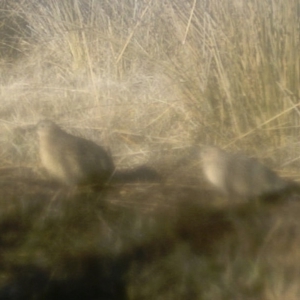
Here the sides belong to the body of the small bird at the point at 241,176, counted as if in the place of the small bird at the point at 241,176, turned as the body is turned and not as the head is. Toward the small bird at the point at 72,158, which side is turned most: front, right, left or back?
front

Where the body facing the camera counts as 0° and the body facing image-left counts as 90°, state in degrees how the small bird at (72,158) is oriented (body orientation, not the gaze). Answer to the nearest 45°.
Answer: approximately 90°

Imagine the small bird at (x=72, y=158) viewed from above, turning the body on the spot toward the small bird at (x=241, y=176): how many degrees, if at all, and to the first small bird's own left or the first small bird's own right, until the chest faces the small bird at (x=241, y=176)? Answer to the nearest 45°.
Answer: approximately 135° to the first small bird's own left

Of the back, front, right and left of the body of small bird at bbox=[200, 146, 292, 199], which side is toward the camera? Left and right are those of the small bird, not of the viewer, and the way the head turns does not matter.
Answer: left

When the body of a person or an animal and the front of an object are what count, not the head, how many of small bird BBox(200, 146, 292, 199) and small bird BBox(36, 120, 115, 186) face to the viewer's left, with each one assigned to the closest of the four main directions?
2
